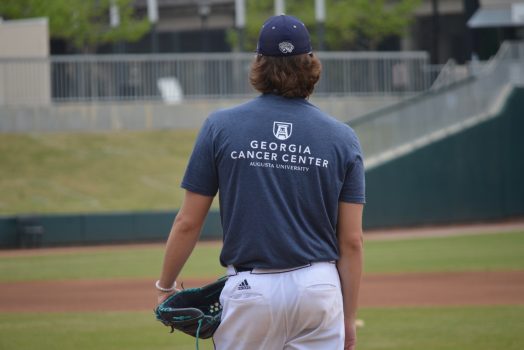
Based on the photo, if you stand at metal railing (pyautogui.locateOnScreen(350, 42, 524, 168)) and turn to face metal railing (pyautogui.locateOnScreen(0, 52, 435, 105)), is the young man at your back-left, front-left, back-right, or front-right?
back-left

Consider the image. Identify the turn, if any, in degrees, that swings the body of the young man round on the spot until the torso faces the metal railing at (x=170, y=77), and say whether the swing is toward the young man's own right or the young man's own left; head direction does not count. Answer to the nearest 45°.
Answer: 0° — they already face it

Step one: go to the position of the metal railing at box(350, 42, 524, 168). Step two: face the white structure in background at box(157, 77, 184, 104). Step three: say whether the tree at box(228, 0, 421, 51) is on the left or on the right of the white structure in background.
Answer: right

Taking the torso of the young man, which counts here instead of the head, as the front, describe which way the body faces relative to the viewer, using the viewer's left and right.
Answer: facing away from the viewer

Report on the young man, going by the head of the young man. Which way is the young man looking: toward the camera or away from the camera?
away from the camera

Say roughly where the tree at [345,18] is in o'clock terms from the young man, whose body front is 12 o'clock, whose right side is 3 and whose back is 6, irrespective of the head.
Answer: The tree is roughly at 12 o'clock from the young man.

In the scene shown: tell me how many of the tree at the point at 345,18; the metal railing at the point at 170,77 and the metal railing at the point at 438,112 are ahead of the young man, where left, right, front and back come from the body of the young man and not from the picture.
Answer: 3
